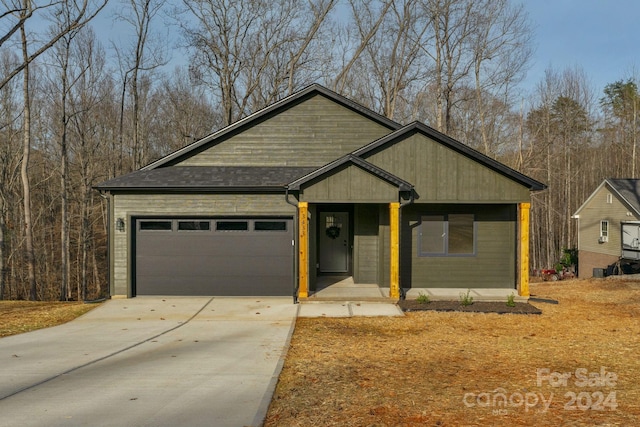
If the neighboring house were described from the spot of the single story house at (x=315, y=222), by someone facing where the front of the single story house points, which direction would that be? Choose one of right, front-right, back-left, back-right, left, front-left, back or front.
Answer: back-left

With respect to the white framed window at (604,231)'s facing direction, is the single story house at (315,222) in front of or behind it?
in front

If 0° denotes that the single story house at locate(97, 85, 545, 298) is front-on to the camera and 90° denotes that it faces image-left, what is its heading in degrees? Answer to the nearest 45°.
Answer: approximately 0°

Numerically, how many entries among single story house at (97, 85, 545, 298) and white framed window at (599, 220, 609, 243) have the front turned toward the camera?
2

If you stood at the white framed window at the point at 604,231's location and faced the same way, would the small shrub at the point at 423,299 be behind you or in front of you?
in front

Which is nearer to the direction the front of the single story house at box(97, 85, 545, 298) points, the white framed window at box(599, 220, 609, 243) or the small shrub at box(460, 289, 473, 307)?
the small shrub
